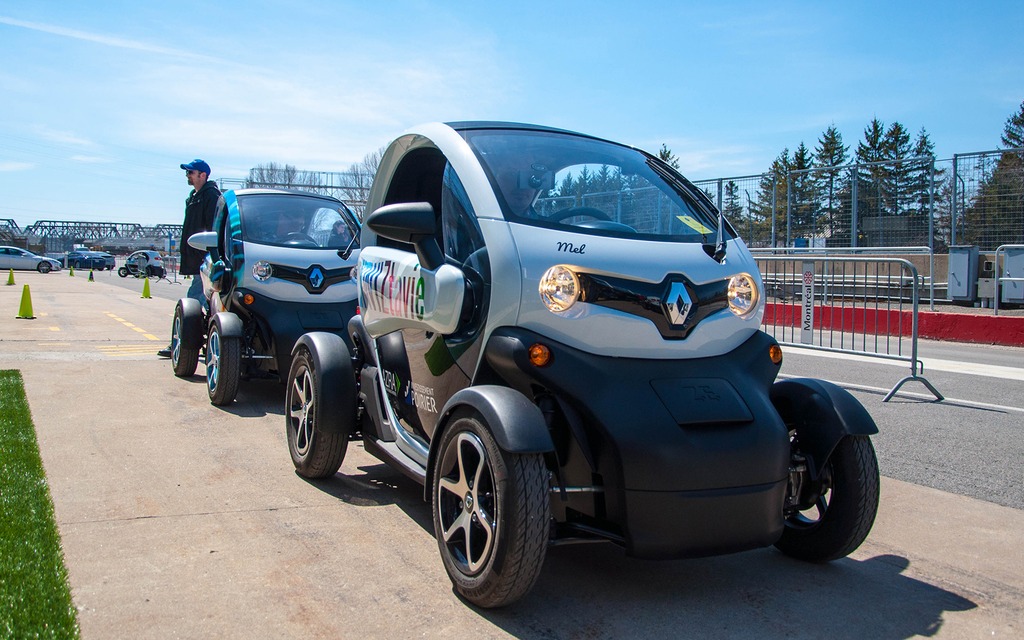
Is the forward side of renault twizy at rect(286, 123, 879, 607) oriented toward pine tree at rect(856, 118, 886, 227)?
no

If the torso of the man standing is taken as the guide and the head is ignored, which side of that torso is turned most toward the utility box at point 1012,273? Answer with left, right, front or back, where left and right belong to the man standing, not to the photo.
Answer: back

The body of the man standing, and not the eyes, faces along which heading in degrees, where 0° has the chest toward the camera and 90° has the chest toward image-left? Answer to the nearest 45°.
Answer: approximately 90°

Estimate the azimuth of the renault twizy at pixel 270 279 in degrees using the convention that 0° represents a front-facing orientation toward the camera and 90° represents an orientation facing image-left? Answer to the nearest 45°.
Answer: approximately 315°

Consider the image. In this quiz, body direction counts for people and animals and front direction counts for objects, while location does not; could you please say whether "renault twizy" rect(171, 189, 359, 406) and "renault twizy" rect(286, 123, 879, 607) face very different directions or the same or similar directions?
same or similar directions

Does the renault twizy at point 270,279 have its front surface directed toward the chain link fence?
no

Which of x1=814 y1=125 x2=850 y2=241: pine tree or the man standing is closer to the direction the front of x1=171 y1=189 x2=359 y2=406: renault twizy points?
the pine tree

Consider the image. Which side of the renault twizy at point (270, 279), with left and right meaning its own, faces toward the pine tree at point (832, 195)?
left

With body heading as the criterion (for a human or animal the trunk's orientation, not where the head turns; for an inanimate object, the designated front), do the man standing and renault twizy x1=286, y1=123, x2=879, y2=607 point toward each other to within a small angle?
no

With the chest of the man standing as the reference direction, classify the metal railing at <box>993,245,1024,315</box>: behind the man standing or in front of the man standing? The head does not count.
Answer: behind

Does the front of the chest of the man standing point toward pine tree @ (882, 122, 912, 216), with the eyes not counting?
no

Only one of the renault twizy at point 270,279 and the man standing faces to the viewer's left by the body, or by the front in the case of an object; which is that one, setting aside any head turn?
the man standing

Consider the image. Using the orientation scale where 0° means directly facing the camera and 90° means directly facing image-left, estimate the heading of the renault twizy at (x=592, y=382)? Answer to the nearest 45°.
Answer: approximately 315°

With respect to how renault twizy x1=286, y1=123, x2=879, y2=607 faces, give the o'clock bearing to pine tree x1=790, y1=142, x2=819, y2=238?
The pine tree is roughly at 8 o'clock from the renault twizy.

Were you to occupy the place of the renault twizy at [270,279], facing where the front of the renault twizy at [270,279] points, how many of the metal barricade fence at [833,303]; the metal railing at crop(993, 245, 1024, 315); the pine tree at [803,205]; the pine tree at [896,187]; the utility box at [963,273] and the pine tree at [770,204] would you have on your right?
0
